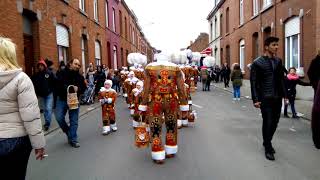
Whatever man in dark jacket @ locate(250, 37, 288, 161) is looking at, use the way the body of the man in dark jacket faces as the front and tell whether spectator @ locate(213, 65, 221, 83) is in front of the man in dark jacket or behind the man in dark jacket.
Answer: behind

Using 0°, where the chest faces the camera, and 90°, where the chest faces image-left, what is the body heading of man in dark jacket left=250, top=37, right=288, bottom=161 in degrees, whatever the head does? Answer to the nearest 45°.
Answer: approximately 315°

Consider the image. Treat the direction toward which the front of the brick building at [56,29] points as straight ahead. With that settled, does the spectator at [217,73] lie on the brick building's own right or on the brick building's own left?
on the brick building's own left

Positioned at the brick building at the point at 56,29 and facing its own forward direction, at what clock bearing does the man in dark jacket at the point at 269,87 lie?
The man in dark jacket is roughly at 1 o'clock from the brick building.

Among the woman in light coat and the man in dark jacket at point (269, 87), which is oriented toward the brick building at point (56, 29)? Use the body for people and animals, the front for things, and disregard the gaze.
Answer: the woman in light coat

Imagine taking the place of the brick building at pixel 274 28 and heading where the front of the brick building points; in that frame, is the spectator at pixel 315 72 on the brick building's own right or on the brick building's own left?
on the brick building's own left

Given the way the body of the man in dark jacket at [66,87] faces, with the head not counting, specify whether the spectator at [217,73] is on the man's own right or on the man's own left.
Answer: on the man's own left

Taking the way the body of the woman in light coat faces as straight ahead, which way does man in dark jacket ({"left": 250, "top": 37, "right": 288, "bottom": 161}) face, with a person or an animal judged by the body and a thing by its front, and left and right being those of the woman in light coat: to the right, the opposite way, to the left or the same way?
the opposite way

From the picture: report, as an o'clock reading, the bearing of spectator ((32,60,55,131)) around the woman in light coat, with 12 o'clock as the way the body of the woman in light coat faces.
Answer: The spectator is roughly at 12 o'clock from the woman in light coat.

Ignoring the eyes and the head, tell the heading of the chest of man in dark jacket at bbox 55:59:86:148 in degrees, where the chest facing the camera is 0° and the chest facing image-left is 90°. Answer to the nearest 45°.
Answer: approximately 315°
